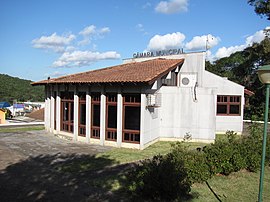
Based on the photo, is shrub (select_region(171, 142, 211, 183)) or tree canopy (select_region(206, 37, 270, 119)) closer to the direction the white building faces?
the shrub

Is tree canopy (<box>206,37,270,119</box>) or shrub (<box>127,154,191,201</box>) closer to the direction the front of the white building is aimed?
the shrub

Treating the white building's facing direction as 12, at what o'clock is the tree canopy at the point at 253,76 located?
The tree canopy is roughly at 6 o'clock from the white building.

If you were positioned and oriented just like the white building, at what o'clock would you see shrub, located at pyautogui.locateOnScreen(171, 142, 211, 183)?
The shrub is roughly at 10 o'clock from the white building.

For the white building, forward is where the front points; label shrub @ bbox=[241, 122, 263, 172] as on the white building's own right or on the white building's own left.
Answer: on the white building's own left

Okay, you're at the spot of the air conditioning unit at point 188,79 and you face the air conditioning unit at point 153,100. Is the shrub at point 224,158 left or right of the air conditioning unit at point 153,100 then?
left

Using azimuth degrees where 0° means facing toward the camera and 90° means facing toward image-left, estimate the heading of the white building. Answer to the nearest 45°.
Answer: approximately 45°
